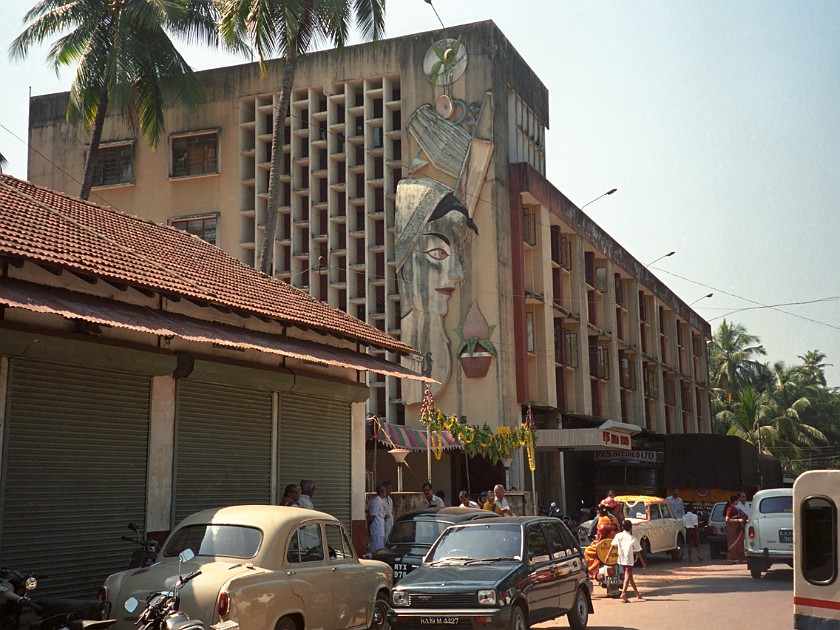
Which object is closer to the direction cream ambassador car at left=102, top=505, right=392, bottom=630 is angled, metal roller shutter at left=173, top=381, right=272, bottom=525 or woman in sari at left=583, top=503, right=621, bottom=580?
the woman in sari

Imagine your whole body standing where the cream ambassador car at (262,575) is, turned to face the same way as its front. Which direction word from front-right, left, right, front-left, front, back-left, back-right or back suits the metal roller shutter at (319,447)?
front-left

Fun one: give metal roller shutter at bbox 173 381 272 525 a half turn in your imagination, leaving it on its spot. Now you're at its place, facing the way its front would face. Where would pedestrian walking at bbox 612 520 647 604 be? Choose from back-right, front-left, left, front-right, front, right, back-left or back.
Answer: back-right

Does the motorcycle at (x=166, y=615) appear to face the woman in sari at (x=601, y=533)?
no

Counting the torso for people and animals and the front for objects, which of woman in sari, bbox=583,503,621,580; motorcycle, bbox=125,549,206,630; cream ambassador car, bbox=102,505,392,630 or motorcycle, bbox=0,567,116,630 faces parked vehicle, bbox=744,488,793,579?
the cream ambassador car
